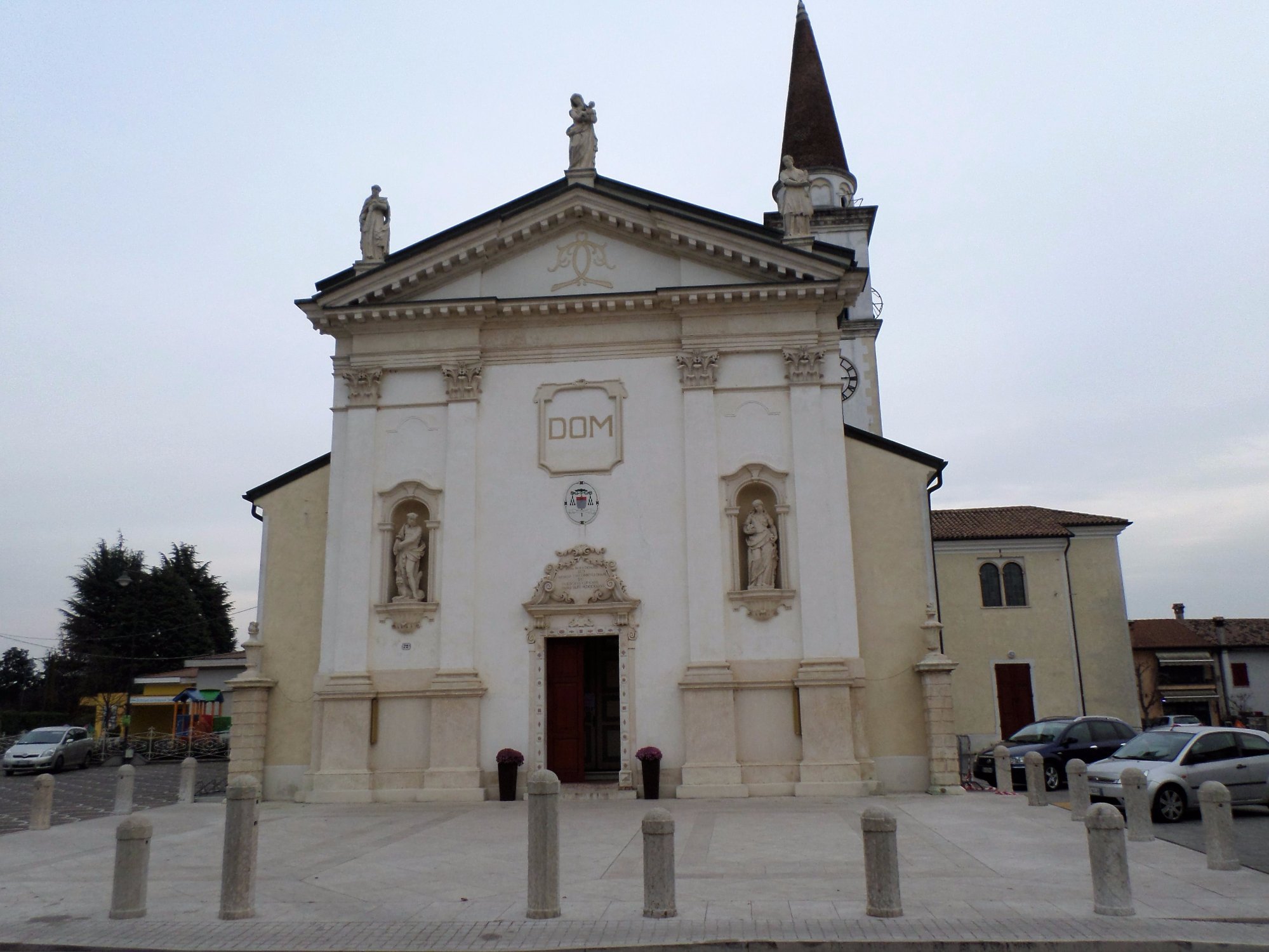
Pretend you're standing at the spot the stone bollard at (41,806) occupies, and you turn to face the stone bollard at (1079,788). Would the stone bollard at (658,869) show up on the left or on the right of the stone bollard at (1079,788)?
right

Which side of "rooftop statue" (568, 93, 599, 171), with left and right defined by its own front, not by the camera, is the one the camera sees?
front

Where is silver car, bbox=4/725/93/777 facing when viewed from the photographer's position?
facing the viewer and to the left of the viewer

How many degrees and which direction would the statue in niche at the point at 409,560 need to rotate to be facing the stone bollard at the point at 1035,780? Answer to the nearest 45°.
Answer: approximately 45° to its left

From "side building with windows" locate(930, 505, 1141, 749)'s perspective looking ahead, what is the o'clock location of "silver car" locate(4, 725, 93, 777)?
The silver car is roughly at 2 o'clock from the side building with windows.

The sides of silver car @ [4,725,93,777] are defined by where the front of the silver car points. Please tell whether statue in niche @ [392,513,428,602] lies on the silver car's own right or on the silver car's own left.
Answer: on the silver car's own left

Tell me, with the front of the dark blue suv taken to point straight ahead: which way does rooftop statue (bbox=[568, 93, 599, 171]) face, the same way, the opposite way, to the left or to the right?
to the left

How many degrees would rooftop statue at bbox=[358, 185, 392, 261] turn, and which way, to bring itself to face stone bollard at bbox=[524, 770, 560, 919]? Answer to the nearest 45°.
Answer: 0° — it already faces it

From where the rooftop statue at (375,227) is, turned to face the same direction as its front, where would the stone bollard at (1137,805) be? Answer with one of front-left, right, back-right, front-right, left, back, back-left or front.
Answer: front-left

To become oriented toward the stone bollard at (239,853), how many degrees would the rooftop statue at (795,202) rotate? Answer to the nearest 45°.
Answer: approximately 45° to its right

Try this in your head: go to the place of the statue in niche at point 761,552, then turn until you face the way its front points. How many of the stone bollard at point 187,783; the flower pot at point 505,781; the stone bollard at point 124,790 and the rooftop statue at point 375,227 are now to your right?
4

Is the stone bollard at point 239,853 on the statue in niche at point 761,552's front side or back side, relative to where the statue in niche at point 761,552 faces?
on the front side

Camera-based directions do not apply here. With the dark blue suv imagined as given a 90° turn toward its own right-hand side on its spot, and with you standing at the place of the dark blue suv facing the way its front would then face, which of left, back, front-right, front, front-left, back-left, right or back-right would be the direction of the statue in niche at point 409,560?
left

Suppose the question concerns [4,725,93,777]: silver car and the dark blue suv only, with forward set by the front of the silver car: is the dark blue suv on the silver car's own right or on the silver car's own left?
on the silver car's own left

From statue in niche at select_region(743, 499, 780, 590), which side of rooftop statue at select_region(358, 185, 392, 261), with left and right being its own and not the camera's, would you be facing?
left
